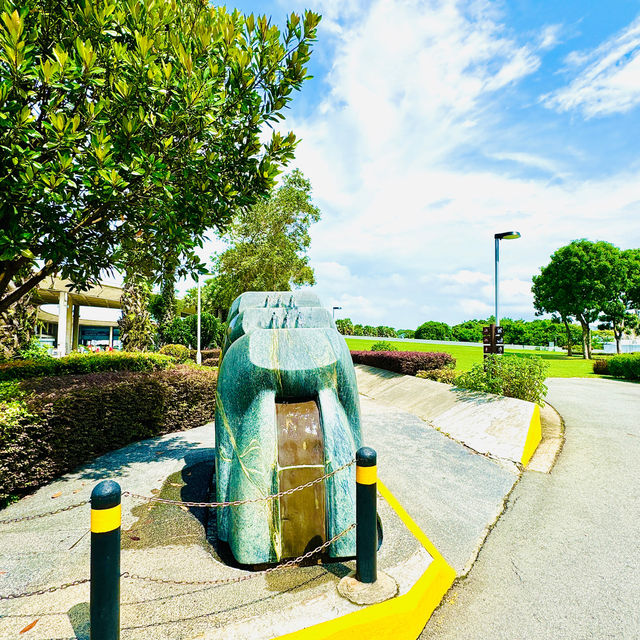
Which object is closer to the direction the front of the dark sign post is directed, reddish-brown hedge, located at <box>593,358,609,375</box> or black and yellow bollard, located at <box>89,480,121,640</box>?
the black and yellow bollard

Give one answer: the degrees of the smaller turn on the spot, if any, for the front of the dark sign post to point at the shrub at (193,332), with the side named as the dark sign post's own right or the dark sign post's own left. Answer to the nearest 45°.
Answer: approximately 135° to the dark sign post's own right

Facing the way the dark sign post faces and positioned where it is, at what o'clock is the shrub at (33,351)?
The shrub is roughly at 2 o'clock from the dark sign post.

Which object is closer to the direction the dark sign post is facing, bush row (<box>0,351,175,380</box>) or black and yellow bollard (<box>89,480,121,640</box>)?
the black and yellow bollard

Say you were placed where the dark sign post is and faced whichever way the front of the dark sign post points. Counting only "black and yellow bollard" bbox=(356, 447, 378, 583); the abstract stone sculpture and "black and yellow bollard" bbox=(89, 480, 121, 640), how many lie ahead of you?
3

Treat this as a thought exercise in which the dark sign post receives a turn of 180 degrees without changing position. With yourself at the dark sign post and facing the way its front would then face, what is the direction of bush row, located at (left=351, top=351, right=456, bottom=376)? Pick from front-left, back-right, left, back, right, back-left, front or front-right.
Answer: front-left

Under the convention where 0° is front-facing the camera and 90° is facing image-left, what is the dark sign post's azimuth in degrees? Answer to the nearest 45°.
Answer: approximately 0°

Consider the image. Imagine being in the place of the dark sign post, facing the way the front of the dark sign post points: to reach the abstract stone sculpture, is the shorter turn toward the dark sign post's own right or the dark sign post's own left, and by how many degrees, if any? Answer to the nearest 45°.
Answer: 0° — it already faces it

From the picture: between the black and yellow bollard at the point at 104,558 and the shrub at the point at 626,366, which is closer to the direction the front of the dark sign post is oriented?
the black and yellow bollard

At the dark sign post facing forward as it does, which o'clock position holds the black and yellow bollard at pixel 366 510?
The black and yellow bollard is roughly at 12 o'clock from the dark sign post.

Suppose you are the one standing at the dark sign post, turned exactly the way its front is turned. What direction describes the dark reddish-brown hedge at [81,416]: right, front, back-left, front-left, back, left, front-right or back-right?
front-right
